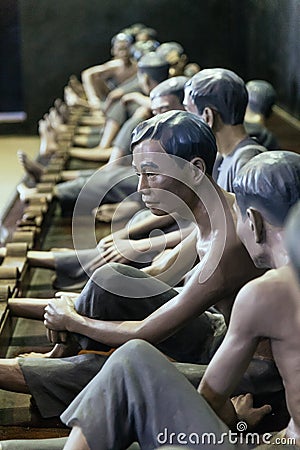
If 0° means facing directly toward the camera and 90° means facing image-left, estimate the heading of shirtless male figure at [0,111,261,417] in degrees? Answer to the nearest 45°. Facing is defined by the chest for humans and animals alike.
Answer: approximately 90°

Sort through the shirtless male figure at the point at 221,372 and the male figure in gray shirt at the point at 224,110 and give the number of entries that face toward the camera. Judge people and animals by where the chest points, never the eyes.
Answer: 0

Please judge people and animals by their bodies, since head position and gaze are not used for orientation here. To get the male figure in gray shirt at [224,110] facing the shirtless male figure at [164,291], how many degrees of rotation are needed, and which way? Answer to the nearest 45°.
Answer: approximately 135° to its left

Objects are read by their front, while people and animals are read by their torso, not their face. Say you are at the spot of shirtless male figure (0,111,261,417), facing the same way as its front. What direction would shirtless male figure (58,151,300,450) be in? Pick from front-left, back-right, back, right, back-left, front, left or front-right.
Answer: left

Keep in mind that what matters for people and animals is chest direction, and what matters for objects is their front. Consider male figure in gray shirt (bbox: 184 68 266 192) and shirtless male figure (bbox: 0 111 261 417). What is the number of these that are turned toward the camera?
0

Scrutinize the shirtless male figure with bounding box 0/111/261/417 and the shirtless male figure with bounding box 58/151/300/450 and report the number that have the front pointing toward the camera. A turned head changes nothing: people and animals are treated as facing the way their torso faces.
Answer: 0

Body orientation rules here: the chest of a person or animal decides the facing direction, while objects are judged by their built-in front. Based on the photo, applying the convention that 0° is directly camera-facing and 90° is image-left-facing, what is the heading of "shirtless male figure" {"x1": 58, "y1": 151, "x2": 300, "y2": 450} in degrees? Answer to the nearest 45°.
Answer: approximately 135°

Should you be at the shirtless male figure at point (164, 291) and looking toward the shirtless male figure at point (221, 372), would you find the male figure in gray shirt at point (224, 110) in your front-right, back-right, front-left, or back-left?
back-left

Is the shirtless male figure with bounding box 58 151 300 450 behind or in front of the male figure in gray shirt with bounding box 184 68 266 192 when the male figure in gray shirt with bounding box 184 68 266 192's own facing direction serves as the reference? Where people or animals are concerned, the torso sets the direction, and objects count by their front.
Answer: behind

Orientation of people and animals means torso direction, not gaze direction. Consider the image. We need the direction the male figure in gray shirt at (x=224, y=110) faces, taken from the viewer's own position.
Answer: facing away from the viewer and to the left of the viewer
